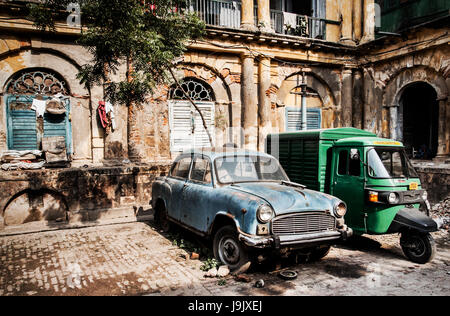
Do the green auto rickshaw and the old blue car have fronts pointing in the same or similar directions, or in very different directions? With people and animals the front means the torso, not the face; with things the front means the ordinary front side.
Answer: same or similar directions

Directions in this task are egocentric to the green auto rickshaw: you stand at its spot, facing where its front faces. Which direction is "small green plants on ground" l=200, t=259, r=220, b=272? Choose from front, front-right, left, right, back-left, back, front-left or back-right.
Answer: right

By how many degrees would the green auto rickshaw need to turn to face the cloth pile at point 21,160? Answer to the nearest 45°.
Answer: approximately 135° to its right

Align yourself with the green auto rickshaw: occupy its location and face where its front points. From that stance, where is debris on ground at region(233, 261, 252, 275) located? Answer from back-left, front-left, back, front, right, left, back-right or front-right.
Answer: right

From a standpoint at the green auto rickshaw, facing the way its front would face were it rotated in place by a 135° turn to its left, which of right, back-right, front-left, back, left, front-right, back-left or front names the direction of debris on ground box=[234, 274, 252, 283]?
back-left

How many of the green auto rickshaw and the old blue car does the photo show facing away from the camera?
0

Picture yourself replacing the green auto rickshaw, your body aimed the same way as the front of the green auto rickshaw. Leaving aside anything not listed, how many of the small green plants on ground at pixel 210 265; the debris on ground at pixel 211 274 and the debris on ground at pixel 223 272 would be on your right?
3

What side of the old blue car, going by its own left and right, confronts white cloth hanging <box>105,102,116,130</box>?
back

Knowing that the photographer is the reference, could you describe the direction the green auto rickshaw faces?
facing the viewer and to the right of the viewer

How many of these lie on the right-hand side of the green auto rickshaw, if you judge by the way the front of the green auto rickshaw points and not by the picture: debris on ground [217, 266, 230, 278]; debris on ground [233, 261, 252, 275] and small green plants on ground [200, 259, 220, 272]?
3

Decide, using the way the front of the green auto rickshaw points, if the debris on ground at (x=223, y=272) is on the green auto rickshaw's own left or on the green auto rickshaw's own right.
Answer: on the green auto rickshaw's own right
